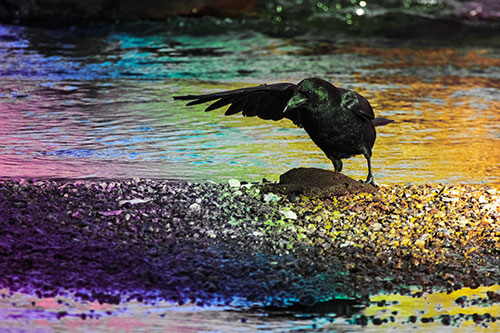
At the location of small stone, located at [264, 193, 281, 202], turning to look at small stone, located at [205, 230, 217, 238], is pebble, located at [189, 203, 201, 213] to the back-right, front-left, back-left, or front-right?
front-right

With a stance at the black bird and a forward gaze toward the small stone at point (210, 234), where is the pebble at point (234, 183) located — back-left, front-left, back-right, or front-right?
front-right

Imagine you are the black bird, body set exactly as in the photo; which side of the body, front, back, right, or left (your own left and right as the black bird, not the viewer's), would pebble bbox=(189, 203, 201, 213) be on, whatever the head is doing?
front

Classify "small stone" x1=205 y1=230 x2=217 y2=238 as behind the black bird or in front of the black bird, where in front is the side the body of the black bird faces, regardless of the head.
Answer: in front

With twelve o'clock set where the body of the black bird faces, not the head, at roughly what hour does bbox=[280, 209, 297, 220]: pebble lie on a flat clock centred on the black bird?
The pebble is roughly at 11 o'clock from the black bird.

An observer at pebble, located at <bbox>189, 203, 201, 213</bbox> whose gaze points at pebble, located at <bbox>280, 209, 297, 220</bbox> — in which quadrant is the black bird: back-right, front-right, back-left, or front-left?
front-left

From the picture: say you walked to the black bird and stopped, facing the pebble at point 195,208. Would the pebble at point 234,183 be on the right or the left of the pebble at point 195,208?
right

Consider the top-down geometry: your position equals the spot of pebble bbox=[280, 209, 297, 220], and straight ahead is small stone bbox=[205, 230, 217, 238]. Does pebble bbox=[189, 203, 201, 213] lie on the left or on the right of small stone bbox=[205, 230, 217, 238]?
right
